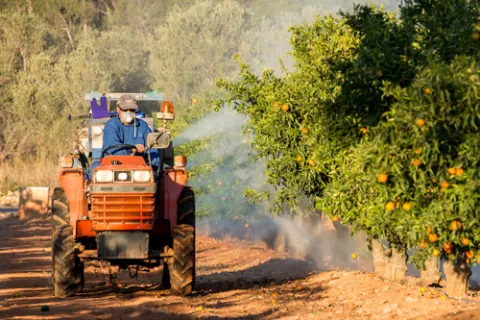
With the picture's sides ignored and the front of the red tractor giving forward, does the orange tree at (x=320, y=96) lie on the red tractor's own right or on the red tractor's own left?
on the red tractor's own left

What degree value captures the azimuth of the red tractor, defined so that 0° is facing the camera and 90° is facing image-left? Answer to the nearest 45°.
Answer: approximately 0°

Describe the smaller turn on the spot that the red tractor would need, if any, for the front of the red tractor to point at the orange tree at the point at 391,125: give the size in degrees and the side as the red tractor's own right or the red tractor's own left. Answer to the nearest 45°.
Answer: approximately 45° to the red tractor's own left
